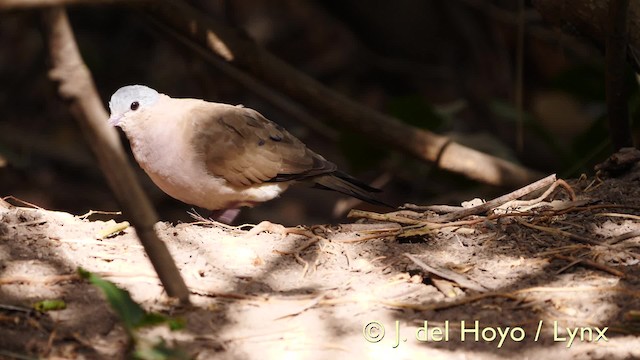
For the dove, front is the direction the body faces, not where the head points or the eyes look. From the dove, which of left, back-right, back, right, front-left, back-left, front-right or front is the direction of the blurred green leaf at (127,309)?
left

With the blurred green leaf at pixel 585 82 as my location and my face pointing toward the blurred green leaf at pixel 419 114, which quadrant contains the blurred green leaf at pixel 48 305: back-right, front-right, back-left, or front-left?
front-left

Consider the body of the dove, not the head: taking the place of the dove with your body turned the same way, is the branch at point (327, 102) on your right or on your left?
on your right

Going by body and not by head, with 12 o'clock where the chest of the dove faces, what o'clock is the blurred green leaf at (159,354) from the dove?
The blurred green leaf is roughly at 9 o'clock from the dove.

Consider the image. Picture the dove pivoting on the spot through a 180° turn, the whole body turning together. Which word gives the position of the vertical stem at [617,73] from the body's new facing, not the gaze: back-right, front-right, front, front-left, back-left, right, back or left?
front

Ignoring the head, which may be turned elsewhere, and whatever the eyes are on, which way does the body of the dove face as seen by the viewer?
to the viewer's left

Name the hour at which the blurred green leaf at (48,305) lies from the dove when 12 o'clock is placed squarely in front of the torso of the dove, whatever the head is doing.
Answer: The blurred green leaf is roughly at 10 o'clock from the dove.

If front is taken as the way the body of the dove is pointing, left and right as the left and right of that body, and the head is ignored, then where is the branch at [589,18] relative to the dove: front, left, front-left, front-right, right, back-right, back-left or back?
back

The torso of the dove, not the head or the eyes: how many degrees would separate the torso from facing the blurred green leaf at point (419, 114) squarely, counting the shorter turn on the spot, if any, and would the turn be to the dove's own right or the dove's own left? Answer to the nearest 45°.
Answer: approximately 135° to the dove's own right

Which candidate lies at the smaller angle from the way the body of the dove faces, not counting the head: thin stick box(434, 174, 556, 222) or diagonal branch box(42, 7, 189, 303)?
the diagonal branch
